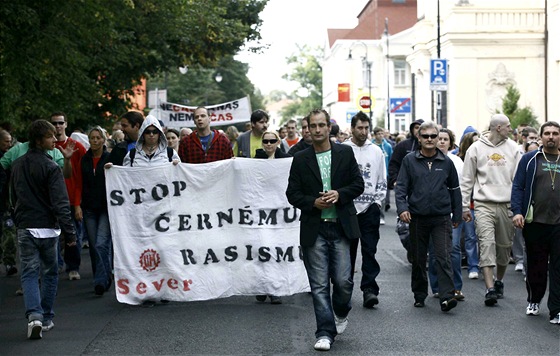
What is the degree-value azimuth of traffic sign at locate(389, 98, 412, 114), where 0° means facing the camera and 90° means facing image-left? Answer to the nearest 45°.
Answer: approximately 0°

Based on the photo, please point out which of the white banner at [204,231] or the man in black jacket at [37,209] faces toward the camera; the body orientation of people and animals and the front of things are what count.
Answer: the white banner

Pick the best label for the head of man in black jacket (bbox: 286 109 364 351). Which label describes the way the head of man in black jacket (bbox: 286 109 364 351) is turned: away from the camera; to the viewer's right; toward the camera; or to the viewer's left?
toward the camera

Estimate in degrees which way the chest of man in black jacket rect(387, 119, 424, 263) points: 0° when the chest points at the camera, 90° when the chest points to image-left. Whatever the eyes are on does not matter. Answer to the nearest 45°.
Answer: approximately 315°

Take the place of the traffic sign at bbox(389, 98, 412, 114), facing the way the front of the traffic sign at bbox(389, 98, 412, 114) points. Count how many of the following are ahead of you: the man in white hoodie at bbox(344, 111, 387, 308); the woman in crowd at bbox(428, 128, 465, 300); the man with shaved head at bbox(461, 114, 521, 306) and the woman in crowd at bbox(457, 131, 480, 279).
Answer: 4

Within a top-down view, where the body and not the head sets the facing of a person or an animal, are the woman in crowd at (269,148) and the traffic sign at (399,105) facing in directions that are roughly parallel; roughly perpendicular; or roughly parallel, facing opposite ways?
roughly parallel

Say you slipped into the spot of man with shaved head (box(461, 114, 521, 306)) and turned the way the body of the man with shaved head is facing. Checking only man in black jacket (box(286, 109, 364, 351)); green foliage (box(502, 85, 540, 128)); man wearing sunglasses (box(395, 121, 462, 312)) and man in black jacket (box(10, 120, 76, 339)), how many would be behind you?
1

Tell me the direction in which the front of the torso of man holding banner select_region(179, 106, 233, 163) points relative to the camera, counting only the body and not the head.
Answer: toward the camera

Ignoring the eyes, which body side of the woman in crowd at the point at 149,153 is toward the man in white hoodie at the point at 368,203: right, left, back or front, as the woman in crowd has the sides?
left

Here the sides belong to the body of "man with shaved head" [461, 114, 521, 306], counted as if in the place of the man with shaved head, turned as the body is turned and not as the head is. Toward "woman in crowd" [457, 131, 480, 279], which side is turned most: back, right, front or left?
back

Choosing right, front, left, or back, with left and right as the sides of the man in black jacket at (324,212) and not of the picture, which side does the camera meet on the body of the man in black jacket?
front

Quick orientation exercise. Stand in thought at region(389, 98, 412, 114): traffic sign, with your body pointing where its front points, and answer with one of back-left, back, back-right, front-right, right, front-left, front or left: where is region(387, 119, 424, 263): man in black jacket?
front

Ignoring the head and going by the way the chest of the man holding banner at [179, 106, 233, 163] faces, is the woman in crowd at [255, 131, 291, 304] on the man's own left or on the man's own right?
on the man's own left
